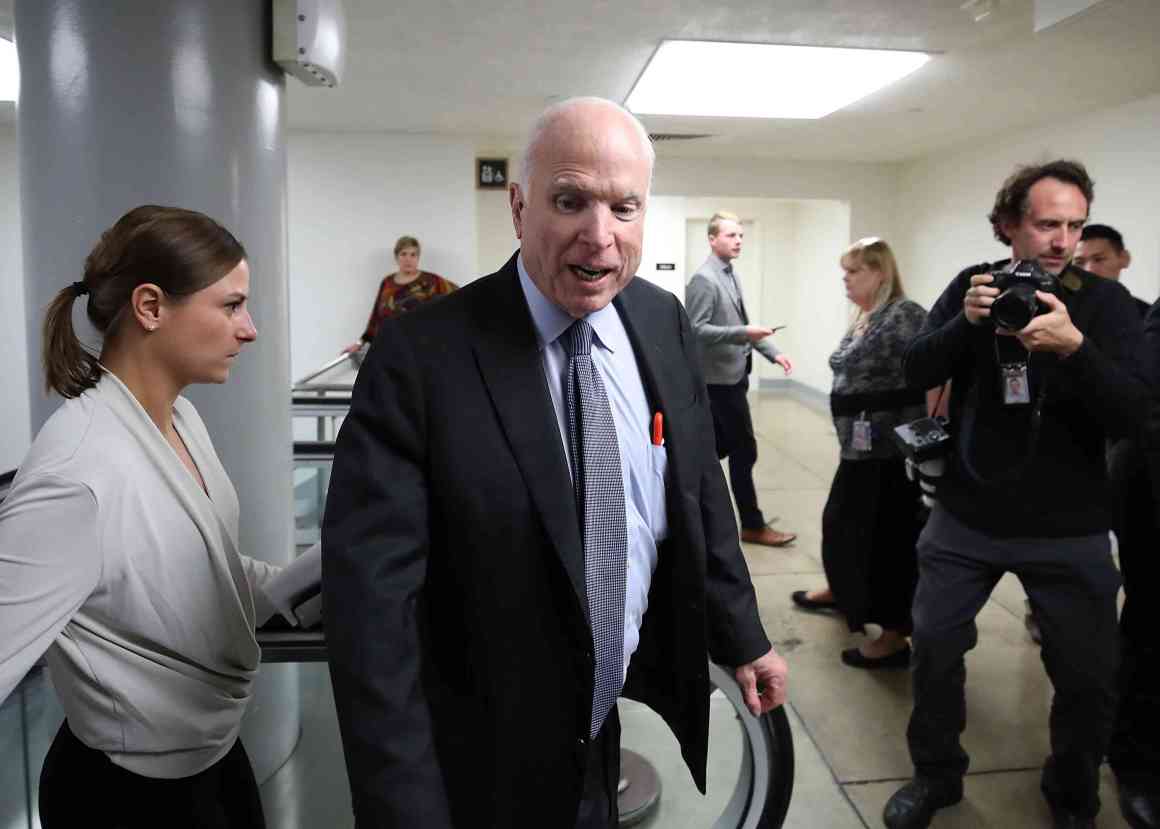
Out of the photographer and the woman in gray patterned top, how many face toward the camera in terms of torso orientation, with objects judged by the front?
1

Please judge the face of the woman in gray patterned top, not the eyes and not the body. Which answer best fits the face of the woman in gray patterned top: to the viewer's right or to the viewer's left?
to the viewer's left

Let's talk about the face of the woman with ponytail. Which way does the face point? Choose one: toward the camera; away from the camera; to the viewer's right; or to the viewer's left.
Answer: to the viewer's right

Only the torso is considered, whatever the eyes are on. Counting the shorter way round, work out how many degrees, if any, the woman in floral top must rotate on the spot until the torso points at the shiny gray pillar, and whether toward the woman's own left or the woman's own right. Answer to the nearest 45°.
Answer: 0° — they already face it

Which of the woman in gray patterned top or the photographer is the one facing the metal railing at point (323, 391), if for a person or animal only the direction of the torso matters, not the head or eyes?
the woman in gray patterned top

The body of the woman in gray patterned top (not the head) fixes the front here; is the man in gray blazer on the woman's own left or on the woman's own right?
on the woman's own right

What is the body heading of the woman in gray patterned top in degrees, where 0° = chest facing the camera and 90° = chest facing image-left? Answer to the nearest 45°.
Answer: approximately 90°

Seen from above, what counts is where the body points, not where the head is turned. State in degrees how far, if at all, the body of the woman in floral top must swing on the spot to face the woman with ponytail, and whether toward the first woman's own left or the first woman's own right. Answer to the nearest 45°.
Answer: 0° — they already face them

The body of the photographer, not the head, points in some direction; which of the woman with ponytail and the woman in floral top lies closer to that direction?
the woman with ponytail
